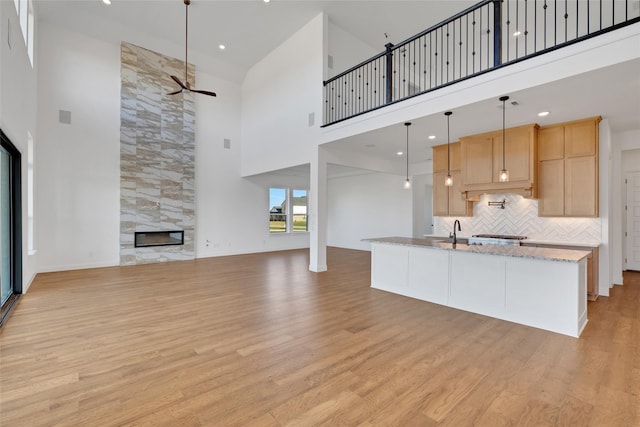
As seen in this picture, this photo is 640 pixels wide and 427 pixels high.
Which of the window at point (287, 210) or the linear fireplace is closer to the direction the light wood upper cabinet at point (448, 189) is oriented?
the linear fireplace

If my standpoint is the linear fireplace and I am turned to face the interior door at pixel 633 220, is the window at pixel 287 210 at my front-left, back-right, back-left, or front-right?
front-left

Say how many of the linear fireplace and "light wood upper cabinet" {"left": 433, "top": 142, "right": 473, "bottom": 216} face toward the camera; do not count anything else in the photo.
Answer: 2

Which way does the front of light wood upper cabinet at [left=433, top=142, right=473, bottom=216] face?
toward the camera

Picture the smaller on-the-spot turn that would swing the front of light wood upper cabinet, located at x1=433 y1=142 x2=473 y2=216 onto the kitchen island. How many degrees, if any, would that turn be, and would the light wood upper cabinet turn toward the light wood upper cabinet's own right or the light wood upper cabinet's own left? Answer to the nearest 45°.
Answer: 0° — it already faces it

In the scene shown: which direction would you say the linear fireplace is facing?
toward the camera

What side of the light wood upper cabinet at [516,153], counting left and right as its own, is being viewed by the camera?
front

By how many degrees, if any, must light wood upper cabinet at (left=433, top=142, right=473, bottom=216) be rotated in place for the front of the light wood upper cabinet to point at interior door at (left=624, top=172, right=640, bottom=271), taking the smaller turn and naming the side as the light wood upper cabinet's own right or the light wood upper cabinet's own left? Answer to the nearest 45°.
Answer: approximately 135° to the light wood upper cabinet's own left

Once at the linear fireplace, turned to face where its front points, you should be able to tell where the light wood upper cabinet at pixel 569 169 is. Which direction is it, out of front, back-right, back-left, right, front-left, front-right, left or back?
front-left

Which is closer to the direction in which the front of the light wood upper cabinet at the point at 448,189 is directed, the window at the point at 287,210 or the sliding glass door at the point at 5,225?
the sliding glass door

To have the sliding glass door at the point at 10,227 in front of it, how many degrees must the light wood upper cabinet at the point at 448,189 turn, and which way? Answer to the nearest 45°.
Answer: approximately 45° to its right

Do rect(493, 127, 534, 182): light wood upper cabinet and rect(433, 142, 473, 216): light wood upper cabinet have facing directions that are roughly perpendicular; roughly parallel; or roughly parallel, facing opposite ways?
roughly parallel

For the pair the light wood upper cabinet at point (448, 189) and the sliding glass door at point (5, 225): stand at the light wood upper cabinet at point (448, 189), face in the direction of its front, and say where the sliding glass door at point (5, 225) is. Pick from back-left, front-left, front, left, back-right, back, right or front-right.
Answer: front-right

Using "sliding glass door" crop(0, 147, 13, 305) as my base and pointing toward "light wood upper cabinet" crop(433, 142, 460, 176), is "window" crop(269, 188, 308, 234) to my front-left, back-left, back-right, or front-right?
front-left

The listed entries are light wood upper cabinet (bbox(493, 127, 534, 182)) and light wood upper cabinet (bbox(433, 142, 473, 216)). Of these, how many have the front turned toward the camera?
2

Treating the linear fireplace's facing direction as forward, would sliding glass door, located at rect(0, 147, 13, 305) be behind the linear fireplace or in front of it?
in front
